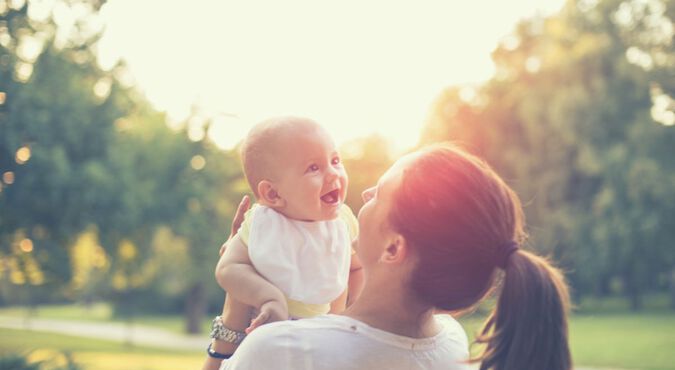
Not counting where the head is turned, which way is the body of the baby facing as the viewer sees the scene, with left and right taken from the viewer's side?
facing the viewer and to the right of the viewer

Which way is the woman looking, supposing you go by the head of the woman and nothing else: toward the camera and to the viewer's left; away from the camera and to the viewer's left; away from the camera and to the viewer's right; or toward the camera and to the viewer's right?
away from the camera and to the viewer's left

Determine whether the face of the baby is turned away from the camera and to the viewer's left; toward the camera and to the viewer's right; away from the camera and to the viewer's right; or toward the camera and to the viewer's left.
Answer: toward the camera and to the viewer's right

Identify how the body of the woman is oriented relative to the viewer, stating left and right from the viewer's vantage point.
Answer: facing away from the viewer and to the left of the viewer
